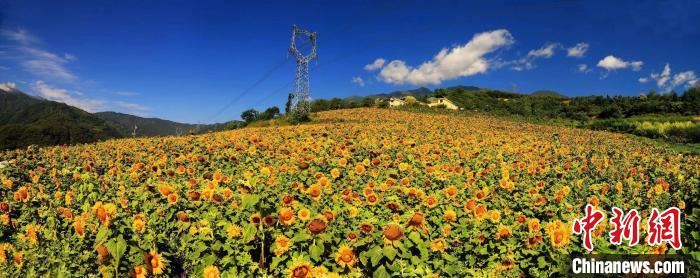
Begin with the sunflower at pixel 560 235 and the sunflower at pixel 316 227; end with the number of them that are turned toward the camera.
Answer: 2

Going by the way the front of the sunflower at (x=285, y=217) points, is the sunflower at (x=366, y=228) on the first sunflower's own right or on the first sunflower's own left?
on the first sunflower's own left

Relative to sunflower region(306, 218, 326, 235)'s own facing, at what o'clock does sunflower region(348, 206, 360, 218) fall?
sunflower region(348, 206, 360, 218) is roughly at 7 o'clock from sunflower region(306, 218, 326, 235).

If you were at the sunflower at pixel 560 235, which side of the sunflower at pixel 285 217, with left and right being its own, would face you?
left

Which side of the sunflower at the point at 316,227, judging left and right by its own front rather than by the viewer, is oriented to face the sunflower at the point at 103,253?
right

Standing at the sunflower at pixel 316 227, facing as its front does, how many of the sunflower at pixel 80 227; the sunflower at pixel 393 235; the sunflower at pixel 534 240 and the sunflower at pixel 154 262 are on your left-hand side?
2

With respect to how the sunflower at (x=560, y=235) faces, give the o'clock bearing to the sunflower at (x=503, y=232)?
the sunflower at (x=503, y=232) is roughly at 3 o'clock from the sunflower at (x=560, y=235).

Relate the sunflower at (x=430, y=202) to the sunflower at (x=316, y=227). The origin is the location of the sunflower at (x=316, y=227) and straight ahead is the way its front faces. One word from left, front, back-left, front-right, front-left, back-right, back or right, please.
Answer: back-left

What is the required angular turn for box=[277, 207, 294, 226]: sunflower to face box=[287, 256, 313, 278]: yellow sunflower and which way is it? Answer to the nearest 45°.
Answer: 0° — it already faces it

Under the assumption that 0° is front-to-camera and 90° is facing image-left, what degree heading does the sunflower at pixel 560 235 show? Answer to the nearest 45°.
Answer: approximately 0°

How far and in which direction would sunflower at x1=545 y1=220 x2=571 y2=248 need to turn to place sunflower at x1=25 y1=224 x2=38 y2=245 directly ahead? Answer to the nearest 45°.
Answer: approximately 45° to its right

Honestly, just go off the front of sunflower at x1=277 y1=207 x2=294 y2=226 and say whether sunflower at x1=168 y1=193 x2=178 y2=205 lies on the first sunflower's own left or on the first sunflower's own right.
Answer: on the first sunflower's own right

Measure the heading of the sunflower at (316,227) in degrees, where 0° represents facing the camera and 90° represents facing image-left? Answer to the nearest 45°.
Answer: approximately 0°

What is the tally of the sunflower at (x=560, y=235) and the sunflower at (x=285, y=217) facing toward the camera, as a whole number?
2

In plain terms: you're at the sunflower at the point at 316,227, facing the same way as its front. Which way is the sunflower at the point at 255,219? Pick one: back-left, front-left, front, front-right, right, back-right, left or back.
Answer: back-right

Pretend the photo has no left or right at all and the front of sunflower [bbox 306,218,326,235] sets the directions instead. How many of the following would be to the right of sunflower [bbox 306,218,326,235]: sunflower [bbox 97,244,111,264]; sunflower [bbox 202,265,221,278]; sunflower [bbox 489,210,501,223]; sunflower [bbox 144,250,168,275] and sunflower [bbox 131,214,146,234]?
4
